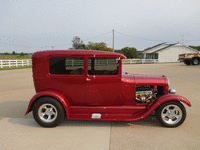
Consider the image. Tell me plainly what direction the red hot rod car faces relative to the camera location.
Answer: facing to the right of the viewer
